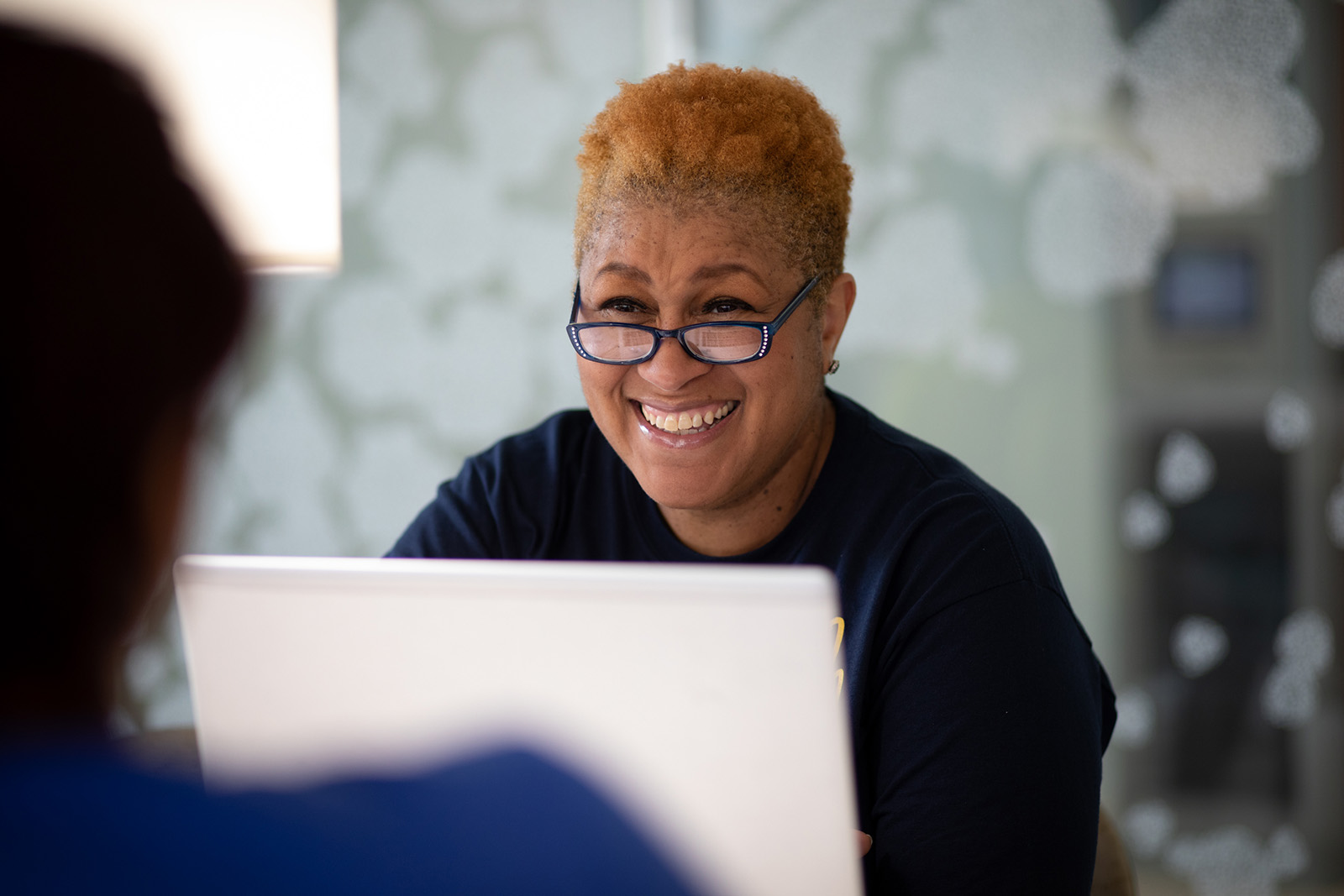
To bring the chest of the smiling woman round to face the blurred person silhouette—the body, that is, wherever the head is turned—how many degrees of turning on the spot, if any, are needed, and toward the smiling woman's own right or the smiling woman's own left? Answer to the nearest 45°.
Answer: approximately 45° to the smiling woman's own left

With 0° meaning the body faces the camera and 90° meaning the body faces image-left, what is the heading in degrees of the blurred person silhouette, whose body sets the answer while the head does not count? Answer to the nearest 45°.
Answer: approximately 180°

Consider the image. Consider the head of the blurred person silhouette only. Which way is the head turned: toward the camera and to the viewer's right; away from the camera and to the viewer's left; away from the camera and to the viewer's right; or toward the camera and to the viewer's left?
away from the camera and to the viewer's right

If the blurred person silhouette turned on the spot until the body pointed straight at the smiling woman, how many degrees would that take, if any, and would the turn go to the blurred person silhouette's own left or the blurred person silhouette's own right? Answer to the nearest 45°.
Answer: approximately 45° to the blurred person silhouette's own right

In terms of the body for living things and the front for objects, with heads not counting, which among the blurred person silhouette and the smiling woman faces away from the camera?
the blurred person silhouette

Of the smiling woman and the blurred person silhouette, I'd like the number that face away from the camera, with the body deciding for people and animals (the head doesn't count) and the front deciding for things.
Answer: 1

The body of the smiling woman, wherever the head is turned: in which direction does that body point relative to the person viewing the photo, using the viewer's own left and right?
facing the viewer and to the left of the viewer
